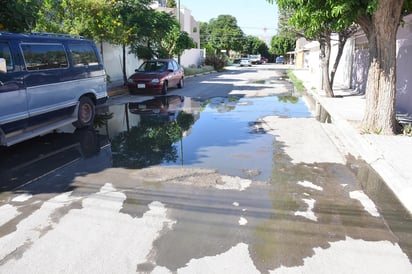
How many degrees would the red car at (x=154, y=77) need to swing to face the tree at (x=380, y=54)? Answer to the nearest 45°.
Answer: approximately 90° to its left

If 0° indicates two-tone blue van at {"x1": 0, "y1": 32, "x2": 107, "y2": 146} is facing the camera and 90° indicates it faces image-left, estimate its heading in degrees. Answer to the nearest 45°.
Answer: approximately 45°

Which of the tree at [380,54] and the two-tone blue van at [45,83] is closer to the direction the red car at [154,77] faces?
the two-tone blue van

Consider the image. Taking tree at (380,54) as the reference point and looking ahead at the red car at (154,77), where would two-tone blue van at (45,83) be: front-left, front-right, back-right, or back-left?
front-left

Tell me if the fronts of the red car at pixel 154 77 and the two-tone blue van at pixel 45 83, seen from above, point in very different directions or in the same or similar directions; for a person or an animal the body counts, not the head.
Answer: same or similar directions

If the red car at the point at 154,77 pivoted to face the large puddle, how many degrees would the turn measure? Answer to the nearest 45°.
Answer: approximately 45° to its left

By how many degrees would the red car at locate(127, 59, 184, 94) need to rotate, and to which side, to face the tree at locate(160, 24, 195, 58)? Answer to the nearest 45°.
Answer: approximately 135° to its right

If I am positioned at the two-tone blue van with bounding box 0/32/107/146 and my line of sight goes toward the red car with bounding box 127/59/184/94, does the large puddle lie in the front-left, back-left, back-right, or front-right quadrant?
front-right

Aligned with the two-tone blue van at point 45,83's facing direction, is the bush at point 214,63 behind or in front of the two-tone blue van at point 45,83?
behind

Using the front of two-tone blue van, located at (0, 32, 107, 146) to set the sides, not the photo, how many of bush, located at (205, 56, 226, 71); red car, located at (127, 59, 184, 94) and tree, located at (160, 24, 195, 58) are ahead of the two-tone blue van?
0

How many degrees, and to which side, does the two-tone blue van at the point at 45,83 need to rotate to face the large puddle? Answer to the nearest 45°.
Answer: approximately 135° to its left

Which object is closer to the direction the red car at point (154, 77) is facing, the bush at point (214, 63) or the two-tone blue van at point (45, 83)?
the two-tone blue van

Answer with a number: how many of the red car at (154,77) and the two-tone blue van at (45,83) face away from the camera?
0
